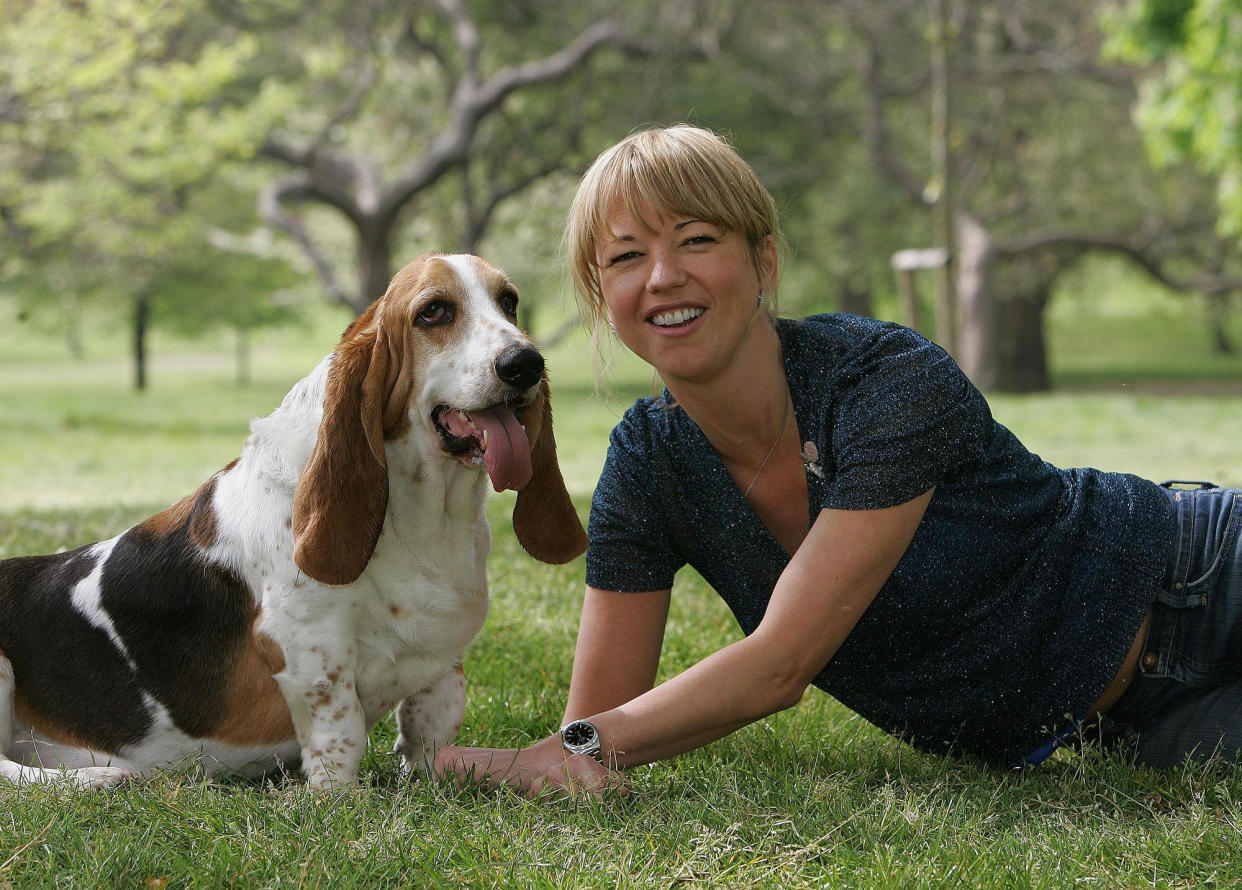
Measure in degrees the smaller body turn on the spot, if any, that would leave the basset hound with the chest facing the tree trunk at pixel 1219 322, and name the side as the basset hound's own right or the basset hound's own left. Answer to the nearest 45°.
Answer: approximately 90° to the basset hound's own left

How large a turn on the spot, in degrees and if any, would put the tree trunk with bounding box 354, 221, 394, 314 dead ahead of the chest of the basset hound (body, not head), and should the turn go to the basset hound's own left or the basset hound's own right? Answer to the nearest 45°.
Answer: approximately 135° to the basset hound's own left

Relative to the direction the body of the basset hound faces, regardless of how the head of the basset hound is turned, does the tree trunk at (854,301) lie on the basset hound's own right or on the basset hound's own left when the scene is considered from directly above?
on the basset hound's own left

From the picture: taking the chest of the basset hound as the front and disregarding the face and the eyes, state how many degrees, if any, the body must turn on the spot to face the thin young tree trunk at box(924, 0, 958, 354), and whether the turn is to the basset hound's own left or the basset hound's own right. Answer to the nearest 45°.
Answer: approximately 90° to the basset hound's own left

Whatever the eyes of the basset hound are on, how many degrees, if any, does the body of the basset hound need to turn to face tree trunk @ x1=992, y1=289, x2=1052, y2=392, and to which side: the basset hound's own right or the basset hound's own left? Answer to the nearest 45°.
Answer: approximately 90° to the basset hound's own left

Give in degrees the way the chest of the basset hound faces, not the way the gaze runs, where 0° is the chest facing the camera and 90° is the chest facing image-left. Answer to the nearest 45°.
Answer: approximately 315°

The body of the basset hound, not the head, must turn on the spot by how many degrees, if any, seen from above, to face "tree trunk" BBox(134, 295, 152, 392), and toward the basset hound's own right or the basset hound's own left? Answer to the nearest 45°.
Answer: approximately 135° to the basset hound's own left

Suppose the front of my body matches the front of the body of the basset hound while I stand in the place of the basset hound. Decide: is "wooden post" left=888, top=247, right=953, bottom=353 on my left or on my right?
on my left
